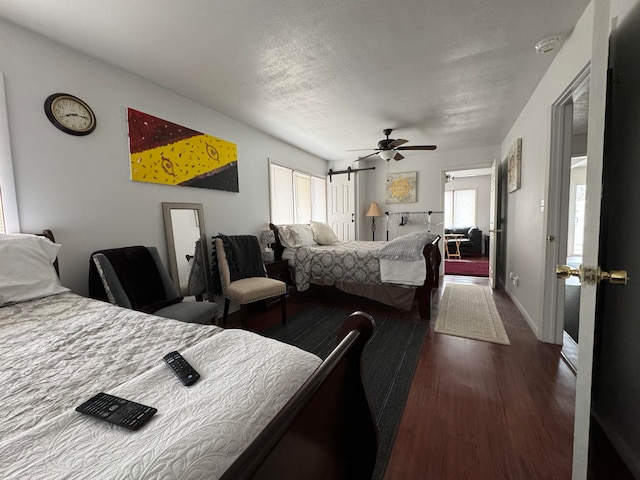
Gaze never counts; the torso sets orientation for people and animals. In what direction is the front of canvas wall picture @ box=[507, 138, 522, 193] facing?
to the viewer's left

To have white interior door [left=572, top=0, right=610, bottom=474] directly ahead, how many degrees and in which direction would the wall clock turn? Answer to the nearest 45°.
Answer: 0° — it already faces it

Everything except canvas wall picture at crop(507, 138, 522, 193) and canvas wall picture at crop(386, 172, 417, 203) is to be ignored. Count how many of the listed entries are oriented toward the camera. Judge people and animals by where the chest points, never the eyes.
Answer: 1

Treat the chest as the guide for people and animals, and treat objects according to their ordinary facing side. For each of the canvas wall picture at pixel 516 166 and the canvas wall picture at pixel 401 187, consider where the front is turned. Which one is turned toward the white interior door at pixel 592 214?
the canvas wall picture at pixel 401 187

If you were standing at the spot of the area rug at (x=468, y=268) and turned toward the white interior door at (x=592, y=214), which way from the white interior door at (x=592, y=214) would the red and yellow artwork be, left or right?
right

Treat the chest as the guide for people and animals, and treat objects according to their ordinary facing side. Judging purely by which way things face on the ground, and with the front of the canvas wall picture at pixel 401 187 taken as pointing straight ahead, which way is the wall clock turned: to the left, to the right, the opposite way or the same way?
to the left

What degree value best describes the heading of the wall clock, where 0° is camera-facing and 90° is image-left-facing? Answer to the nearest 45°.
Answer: approximately 315°

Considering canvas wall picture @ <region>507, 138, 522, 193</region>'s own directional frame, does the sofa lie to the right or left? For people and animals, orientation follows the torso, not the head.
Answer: on its right
